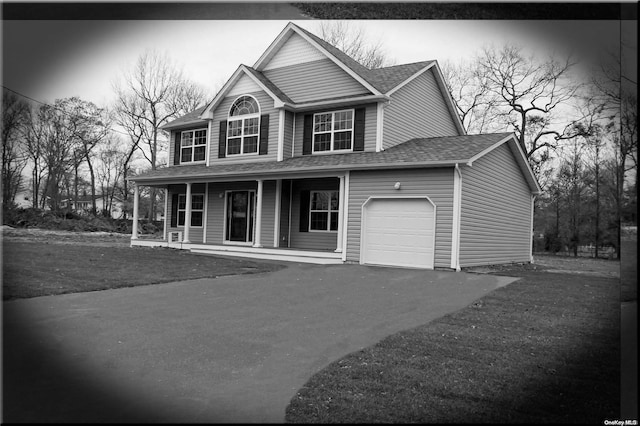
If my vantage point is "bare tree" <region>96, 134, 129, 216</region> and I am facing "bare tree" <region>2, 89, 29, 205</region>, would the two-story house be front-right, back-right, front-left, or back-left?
back-left
